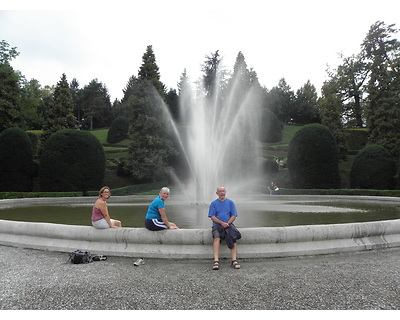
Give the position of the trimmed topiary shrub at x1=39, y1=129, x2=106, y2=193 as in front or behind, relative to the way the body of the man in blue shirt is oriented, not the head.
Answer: behind

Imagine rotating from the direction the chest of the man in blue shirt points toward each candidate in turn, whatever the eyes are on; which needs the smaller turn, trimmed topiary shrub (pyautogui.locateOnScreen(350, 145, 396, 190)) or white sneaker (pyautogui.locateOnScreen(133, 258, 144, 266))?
the white sneaker

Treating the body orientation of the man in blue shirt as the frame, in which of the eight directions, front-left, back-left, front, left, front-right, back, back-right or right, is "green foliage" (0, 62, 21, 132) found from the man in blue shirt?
back-right

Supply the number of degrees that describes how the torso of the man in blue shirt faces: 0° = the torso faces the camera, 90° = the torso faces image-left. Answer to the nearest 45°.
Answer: approximately 0°

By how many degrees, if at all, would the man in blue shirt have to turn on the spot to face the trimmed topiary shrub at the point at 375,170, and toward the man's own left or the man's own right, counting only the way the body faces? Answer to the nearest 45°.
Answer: approximately 135° to the man's own left

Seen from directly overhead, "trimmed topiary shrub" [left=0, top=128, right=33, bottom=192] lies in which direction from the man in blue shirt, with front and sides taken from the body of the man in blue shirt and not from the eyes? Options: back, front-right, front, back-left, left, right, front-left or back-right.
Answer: back-right

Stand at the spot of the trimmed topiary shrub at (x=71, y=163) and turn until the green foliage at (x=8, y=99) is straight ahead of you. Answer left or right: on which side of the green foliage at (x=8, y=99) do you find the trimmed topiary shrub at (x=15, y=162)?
left

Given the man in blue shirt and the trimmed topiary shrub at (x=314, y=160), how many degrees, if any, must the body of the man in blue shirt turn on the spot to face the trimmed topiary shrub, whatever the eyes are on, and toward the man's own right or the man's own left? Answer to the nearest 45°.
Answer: approximately 180°

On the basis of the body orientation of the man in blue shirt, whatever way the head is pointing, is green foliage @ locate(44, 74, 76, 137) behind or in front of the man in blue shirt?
behind
